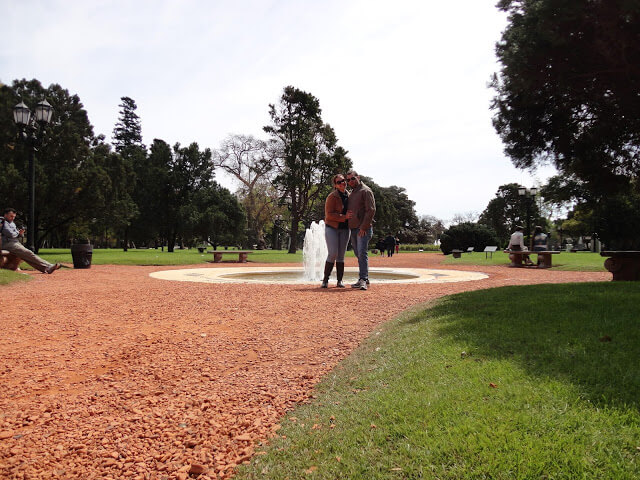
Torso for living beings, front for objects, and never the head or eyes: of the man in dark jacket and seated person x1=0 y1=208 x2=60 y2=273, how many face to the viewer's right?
1

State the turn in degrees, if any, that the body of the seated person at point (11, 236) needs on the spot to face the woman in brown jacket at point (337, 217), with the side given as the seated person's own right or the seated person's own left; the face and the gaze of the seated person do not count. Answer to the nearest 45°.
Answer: approximately 45° to the seated person's own right

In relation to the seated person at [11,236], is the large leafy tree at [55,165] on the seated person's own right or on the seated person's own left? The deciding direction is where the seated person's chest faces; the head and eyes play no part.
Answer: on the seated person's own left

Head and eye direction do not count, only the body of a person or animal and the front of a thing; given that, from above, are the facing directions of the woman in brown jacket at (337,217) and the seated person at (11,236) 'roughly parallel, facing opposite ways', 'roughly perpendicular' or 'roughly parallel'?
roughly perpendicular

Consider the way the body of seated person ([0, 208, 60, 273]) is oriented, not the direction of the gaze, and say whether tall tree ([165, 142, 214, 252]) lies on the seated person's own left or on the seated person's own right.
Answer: on the seated person's own left

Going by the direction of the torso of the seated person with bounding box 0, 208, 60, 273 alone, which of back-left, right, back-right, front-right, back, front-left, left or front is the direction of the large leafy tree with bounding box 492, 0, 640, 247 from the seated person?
front-right

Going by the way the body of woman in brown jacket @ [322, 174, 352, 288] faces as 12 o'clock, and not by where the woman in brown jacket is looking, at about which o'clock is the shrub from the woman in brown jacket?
The shrub is roughly at 8 o'clock from the woman in brown jacket.

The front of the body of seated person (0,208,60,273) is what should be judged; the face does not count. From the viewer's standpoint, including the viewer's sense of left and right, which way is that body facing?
facing to the right of the viewer

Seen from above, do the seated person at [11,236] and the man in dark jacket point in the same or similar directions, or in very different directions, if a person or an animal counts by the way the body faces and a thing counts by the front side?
very different directions

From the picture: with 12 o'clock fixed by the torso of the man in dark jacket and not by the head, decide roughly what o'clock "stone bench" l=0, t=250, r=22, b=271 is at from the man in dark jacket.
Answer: The stone bench is roughly at 2 o'clock from the man in dark jacket.

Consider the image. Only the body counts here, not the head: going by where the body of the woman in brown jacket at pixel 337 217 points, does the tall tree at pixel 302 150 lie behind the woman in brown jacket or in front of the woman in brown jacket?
behind

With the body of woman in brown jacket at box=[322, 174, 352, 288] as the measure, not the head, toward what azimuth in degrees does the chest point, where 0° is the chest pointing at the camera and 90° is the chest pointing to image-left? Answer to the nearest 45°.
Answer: approximately 315°

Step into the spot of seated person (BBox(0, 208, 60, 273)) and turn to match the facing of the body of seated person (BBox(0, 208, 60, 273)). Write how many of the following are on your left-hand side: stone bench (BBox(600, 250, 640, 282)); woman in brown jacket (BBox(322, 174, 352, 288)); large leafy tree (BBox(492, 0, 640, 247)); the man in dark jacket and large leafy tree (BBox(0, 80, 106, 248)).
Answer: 1

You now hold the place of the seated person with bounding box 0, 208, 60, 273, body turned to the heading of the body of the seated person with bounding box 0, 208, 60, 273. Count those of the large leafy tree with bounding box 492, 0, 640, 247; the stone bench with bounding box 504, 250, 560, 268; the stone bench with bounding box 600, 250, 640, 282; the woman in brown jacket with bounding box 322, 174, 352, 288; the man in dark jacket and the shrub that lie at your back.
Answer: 0

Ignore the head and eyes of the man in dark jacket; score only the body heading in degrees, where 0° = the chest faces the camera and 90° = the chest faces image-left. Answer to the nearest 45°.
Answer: approximately 45°
